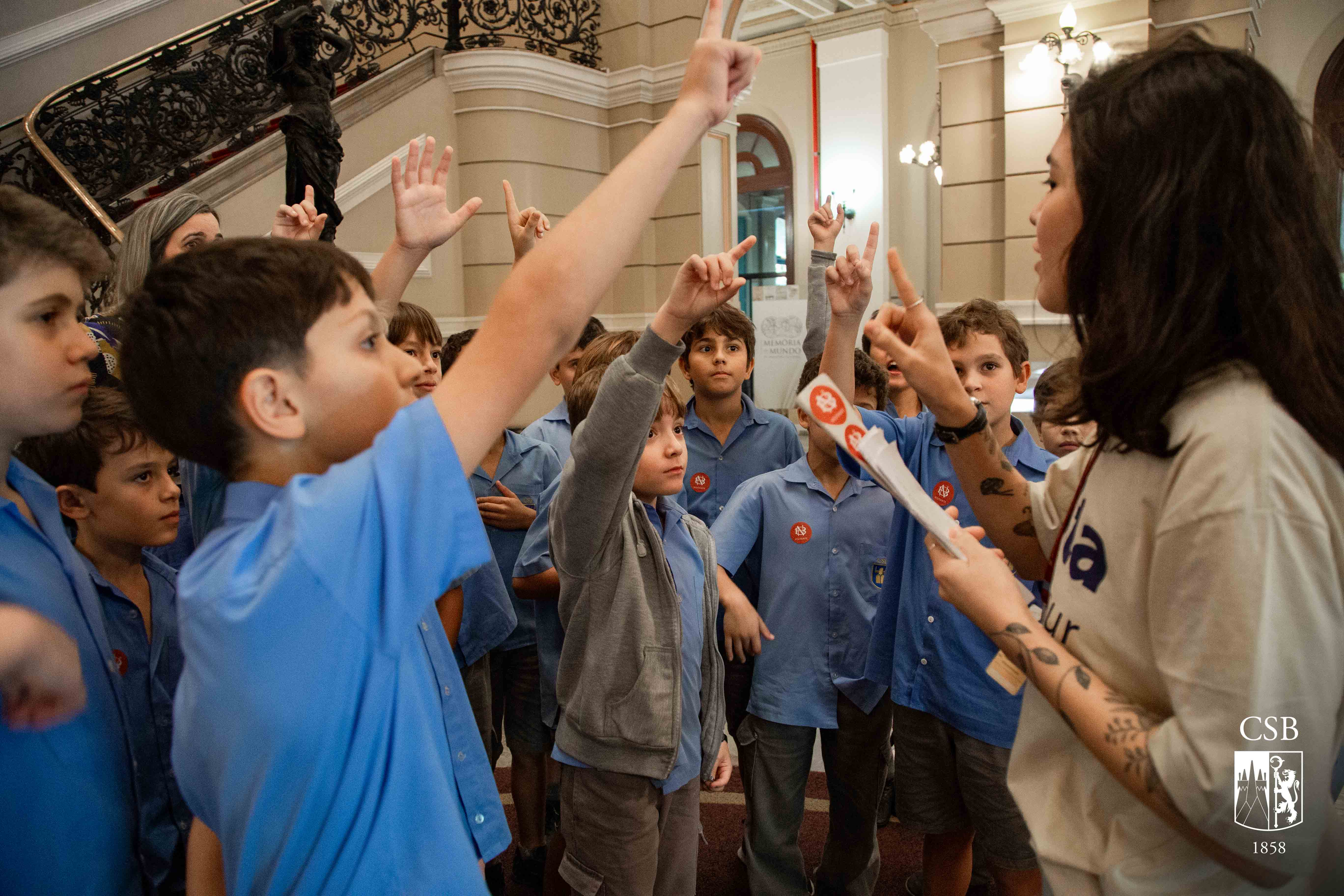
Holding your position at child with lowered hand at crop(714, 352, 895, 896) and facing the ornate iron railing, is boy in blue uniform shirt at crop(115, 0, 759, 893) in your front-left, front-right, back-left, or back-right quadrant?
back-left

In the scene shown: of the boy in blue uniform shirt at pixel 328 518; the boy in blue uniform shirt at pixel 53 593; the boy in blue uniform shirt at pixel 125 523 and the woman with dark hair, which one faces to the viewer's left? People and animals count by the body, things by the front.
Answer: the woman with dark hair

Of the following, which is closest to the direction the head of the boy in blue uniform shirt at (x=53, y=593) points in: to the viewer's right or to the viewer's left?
to the viewer's right

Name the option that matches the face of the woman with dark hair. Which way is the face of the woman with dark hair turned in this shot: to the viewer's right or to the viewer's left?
to the viewer's left

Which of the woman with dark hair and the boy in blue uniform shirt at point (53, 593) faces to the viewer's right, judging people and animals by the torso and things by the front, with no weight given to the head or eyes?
the boy in blue uniform shirt

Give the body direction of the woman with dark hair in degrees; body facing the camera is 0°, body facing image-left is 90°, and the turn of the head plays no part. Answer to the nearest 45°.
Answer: approximately 90°

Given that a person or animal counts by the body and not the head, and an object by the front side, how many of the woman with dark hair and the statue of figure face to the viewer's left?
1

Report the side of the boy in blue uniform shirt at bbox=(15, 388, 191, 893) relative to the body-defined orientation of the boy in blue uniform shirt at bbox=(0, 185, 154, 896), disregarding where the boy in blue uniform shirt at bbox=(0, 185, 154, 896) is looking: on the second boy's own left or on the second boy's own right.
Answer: on the second boy's own left

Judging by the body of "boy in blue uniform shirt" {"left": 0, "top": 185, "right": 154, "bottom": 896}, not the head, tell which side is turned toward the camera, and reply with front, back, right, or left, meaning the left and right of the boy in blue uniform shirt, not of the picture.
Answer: right

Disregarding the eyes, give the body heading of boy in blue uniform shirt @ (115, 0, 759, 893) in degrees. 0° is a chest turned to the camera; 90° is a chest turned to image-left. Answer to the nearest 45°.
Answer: approximately 270°

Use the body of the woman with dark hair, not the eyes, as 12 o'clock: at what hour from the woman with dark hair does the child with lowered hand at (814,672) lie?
The child with lowered hand is roughly at 2 o'clock from the woman with dark hair.
